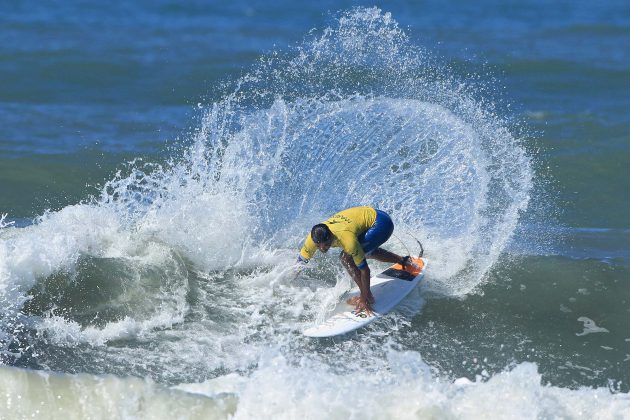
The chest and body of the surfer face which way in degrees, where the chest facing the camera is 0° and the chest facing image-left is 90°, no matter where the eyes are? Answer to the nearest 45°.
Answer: approximately 45°

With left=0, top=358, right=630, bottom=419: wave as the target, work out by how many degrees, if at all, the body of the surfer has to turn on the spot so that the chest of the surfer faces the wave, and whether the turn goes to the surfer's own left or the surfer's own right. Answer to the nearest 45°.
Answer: approximately 45° to the surfer's own left
